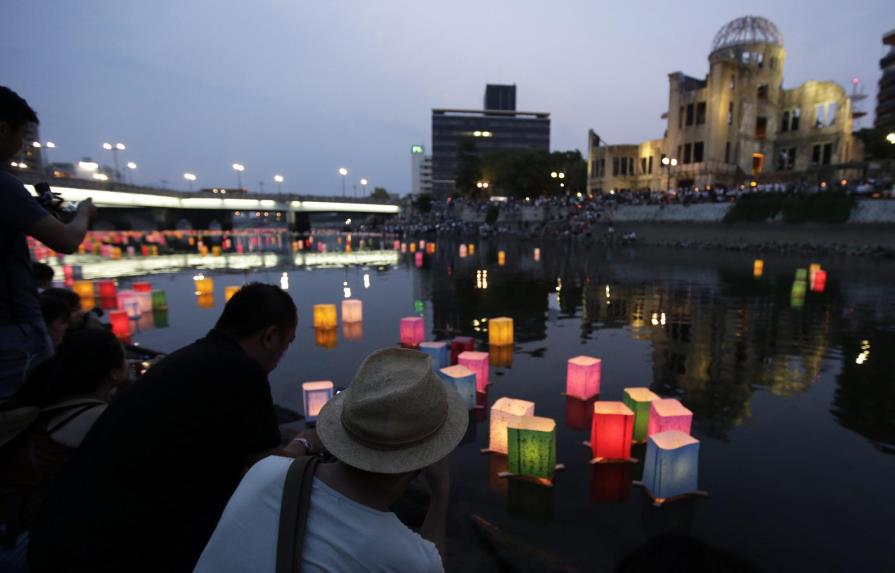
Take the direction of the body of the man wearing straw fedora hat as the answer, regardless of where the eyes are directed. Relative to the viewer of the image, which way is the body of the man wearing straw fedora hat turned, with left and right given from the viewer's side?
facing away from the viewer and to the right of the viewer

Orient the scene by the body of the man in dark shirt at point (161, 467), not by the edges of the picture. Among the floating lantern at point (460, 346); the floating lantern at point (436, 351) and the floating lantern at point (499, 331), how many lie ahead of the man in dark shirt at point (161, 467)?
3

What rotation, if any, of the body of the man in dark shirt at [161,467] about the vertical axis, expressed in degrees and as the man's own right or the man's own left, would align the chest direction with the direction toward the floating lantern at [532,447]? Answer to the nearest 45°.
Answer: approximately 45° to the man's own right

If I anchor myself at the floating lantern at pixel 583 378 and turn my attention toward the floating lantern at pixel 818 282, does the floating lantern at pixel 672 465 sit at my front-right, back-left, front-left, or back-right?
back-right

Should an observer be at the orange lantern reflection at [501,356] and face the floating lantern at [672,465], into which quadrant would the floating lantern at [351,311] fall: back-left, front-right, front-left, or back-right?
back-right

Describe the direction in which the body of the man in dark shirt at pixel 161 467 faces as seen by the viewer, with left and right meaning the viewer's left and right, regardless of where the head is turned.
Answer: facing away from the viewer and to the right of the viewer

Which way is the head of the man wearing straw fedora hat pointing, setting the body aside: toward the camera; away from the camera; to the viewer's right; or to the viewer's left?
away from the camera

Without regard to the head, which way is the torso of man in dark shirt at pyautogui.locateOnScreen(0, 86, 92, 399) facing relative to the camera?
to the viewer's right

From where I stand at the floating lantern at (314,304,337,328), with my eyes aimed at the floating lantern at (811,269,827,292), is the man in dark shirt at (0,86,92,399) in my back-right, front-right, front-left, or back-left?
back-right

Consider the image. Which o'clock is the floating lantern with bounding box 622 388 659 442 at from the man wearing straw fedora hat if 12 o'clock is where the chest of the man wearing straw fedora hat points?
The floating lantern is roughly at 12 o'clock from the man wearing straw fedora hat.

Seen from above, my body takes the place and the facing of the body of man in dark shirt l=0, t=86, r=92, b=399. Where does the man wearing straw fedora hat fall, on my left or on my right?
on my right

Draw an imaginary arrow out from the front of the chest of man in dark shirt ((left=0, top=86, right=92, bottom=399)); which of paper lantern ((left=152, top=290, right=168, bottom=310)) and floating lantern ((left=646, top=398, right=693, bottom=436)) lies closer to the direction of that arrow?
the floating lantern
